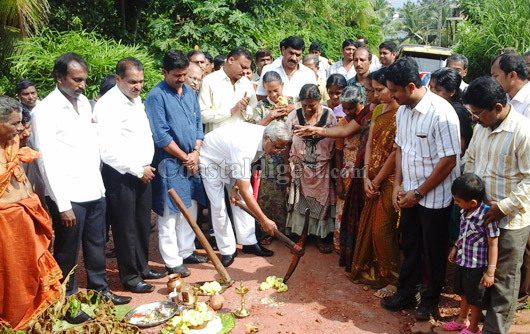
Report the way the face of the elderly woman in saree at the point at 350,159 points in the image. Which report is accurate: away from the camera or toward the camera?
toward the camera

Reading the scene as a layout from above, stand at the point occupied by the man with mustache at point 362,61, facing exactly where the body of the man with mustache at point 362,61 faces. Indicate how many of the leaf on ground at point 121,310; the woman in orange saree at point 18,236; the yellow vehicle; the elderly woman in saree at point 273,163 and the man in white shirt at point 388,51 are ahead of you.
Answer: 3

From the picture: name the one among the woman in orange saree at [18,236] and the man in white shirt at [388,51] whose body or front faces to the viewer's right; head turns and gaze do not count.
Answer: the woman in orange saree

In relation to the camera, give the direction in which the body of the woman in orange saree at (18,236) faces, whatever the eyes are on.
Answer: to the viewer's right

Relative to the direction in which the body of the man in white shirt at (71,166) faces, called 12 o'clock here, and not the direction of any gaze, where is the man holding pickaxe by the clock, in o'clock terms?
The man holding pickaxe is roughly at 10 o'clock from the man in white shirt.

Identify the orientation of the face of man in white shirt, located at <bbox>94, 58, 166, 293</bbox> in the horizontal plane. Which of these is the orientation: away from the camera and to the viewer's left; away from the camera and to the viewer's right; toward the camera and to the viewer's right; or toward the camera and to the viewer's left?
toward the camera and to the viewer's right

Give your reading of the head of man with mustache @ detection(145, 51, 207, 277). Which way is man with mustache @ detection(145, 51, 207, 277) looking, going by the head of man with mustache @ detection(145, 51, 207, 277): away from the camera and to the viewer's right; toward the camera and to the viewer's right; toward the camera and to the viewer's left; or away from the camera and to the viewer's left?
toward the camera and to the viewer's right

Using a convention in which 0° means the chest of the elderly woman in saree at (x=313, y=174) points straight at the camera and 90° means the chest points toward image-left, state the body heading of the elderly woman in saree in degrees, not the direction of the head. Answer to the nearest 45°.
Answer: approximately 0°

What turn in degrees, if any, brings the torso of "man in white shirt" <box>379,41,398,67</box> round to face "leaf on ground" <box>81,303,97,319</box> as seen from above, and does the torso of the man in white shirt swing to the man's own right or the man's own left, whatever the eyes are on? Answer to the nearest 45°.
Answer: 0° — they already face it

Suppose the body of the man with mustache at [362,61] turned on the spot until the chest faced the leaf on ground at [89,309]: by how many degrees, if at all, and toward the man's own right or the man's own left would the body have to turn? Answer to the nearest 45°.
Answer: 0° — they already face it

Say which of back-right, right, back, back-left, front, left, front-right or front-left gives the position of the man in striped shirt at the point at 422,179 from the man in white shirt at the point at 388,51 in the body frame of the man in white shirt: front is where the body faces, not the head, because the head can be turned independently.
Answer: front-left

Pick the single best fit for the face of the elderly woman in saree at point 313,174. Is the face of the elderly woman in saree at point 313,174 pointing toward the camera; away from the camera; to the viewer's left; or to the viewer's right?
toward the camera

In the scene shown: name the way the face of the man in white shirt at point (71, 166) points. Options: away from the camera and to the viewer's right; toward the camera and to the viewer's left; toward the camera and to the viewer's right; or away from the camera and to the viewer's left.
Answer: toward the camera and to the viewer's right
